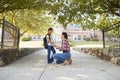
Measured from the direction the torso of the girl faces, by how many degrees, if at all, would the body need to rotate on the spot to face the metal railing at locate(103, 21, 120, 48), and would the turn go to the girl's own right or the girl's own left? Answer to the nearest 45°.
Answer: approximately 135° to the girl's own right

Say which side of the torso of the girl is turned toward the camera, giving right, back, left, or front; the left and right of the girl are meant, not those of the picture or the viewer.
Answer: left
